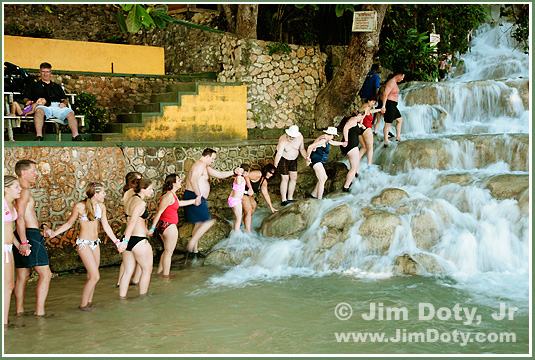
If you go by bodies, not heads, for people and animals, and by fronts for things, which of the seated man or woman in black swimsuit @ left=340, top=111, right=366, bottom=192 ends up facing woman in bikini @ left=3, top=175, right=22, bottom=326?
the seated man

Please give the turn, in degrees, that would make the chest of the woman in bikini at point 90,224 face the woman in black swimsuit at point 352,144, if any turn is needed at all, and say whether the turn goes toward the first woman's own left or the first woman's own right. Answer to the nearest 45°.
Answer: approximately 90° to the first woman's own left

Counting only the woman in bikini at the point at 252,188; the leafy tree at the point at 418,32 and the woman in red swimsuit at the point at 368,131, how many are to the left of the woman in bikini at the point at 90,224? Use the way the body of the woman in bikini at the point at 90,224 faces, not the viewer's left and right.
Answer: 3

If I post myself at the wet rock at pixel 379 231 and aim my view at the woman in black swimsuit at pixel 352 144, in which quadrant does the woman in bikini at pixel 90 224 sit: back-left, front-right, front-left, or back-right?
back-left

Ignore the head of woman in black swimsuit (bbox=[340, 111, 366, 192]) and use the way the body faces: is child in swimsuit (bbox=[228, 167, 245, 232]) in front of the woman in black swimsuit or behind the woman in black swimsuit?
behind

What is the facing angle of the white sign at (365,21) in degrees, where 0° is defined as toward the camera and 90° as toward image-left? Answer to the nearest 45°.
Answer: approximately 0°

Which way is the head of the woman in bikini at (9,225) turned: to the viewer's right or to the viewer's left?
to the viewer's right

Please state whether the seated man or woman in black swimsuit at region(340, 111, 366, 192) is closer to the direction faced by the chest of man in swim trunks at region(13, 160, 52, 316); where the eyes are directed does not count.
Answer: the woman in black swimsuit

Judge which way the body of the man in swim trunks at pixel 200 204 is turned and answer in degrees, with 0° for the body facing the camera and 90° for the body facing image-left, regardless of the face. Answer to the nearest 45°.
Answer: approximately 270°

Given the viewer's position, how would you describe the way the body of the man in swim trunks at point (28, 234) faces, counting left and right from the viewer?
facing to the right of the viewer

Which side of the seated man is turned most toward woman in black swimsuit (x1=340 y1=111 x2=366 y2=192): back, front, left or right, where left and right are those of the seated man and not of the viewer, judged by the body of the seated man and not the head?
left

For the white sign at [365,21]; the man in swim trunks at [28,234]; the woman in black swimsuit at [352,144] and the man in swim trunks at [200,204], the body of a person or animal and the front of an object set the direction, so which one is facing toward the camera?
the white sign

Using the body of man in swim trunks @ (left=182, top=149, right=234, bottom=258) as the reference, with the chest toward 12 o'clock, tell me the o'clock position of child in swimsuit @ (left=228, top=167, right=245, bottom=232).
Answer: The child in swimsuit is roughly at 11 o'clock from the man in swim trunks.

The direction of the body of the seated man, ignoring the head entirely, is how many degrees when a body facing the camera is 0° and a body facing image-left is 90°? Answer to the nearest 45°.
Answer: approximately 0°

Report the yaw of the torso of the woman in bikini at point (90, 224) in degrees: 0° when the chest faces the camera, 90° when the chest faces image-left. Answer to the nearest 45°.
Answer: approximately 315°

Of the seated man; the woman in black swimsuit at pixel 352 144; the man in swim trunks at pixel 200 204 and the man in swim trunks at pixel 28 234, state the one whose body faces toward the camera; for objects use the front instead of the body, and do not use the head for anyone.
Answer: the seated man

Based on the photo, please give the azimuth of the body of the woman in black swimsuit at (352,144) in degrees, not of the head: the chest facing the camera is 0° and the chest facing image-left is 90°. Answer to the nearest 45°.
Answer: approximately 270°
